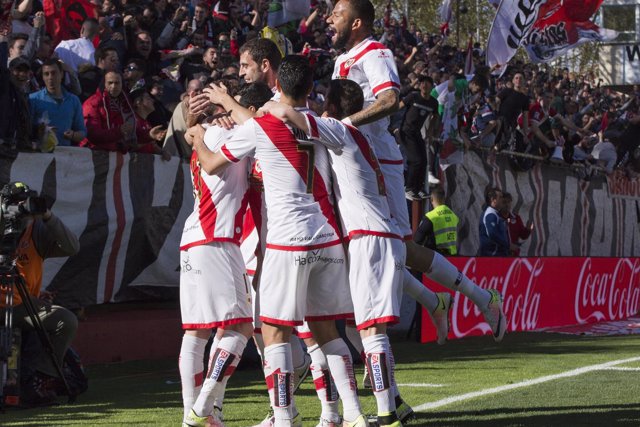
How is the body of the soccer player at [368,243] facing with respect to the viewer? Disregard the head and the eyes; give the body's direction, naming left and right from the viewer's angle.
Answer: facing away from the viewer and to the left of the viewer

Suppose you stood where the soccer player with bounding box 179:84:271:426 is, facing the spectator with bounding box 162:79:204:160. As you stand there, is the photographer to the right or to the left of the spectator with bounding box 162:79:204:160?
left

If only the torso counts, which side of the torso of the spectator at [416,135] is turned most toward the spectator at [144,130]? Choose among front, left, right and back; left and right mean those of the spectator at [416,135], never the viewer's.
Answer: right

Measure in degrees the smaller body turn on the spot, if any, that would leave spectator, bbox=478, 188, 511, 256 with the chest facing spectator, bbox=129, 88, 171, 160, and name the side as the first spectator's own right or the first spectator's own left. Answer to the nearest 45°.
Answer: approximately 135° to the first spectator's own right

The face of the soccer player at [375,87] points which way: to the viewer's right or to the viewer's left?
to the viewer's left

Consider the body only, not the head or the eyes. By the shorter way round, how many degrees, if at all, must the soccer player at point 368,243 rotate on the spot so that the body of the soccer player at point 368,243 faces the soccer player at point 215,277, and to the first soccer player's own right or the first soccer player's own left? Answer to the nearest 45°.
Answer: approximately 45° to the first soccer player's own left
